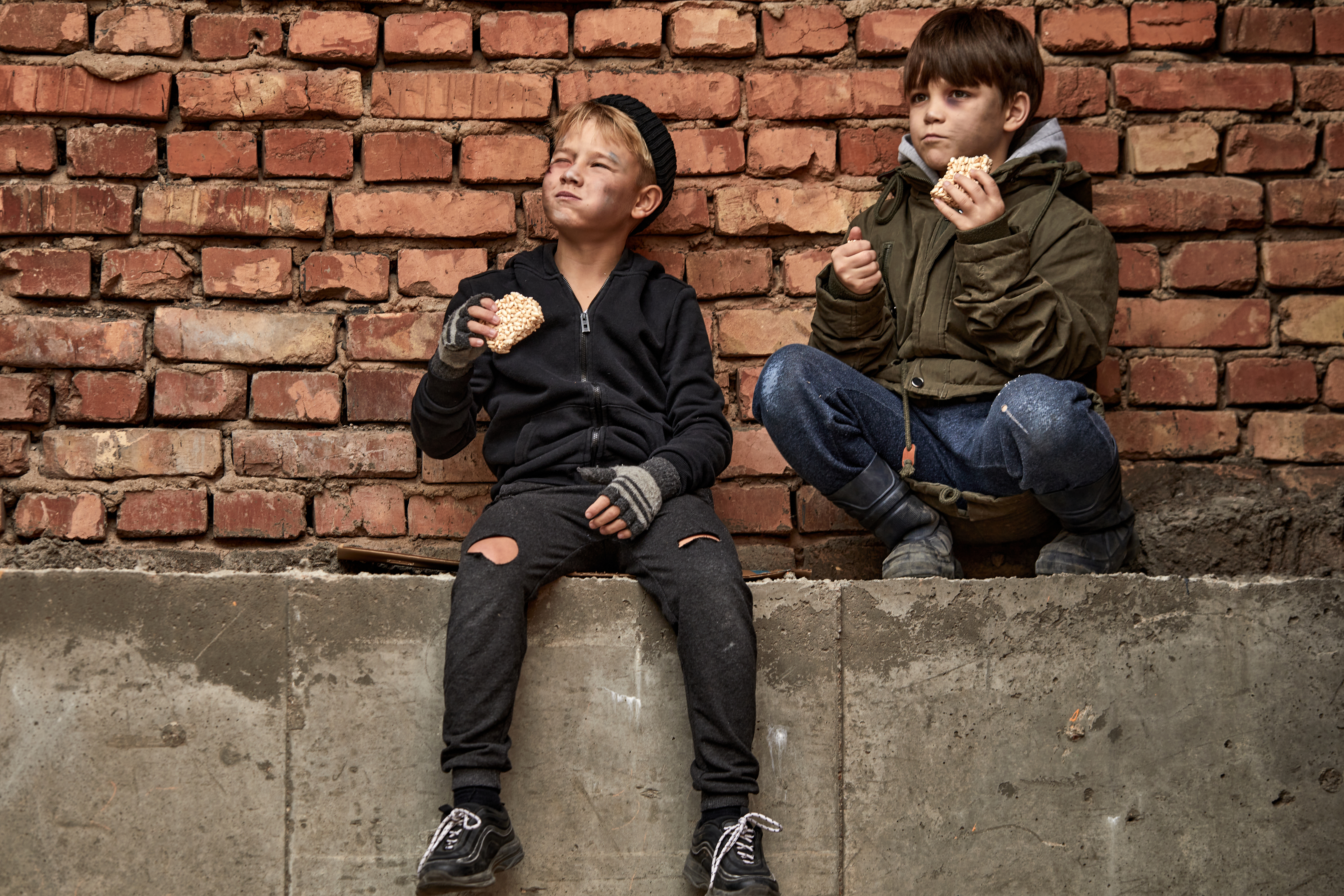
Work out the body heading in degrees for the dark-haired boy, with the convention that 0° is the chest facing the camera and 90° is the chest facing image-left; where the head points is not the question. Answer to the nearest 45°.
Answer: approximately 45°
